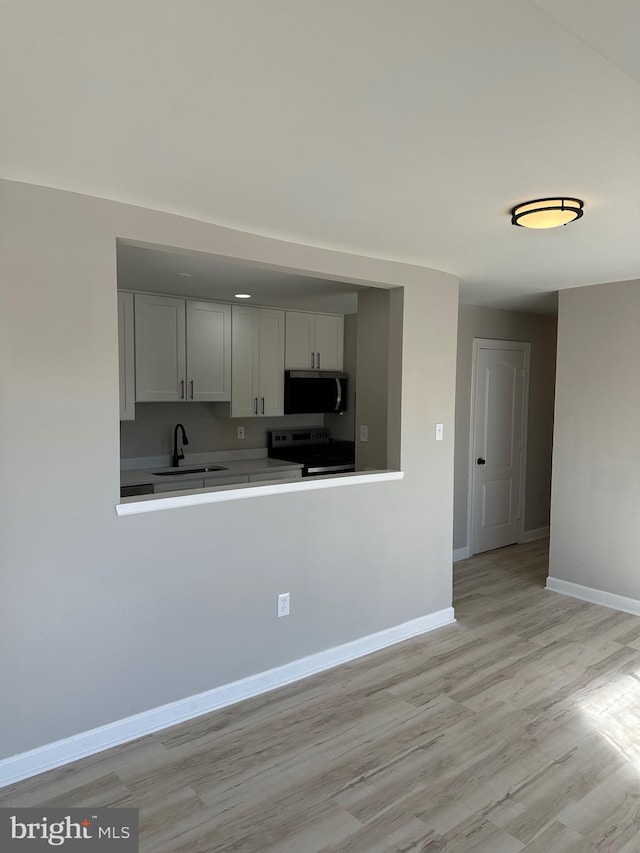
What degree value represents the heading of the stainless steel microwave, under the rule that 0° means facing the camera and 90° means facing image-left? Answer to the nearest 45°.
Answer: approximately 315°

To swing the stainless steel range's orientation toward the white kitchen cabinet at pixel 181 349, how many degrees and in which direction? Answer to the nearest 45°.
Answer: approximately 90° to its right

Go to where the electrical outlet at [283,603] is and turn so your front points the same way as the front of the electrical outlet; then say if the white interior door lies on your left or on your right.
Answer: on your left

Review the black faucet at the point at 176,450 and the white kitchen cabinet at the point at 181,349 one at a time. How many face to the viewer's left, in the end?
0

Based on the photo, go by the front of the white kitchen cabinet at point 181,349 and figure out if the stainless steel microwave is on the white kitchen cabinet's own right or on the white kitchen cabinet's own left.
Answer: on the white kitchen cabinet's own left

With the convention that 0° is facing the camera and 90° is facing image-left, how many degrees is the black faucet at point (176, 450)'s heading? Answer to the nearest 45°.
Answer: approximately 315°

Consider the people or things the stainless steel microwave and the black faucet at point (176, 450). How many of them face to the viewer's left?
0

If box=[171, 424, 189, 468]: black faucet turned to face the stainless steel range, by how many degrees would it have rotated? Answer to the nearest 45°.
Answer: approximately 45° to its left

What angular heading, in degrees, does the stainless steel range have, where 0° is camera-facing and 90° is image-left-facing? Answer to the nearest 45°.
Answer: approximately 315°

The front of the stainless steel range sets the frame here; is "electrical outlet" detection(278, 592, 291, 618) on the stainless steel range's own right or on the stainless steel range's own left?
on the stainless steel range's own right

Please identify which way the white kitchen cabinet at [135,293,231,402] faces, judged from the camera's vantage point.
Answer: facing the viewer and to the right of the viewer
